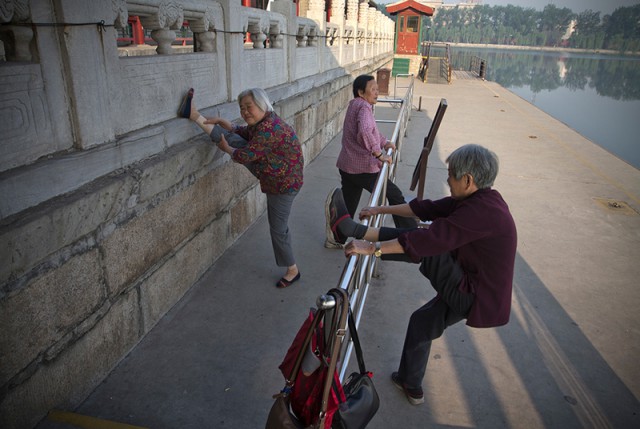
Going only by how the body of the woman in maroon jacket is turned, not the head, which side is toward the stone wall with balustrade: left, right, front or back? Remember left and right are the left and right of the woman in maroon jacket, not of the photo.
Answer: front

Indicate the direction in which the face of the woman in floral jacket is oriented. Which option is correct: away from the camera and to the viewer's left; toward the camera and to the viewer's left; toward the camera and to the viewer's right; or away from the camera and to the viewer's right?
toward the camera and to the viewer's left

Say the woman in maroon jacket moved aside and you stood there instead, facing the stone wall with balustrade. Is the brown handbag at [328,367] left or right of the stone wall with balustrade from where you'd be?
left

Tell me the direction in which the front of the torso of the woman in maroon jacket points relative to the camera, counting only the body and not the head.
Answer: to the viewer's left

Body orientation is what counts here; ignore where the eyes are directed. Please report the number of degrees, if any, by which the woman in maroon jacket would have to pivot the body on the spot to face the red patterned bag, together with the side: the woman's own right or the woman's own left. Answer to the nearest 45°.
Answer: approximately 45° to the woman's own left

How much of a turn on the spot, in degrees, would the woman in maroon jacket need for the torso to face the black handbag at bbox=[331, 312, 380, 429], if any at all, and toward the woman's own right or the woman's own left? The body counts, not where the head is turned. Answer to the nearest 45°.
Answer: approximately 45° to the woman's own left

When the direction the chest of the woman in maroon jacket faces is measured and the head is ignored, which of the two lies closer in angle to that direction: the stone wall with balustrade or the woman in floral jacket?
the stone wall with balustrade

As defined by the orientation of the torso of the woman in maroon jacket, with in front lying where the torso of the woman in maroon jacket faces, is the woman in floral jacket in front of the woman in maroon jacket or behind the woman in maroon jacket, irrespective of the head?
in front
